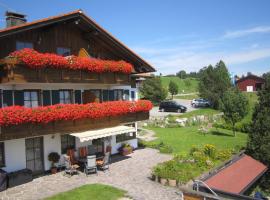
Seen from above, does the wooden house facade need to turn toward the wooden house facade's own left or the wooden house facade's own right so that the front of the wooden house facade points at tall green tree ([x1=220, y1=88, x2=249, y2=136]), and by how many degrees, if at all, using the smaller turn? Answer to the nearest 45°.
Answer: approximately 90° to the wooden house facade's own left

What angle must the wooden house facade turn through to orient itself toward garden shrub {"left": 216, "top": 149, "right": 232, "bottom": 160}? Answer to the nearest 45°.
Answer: approximately 45° to its left

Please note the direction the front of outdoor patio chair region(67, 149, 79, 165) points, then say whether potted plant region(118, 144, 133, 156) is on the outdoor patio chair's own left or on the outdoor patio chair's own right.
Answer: on the outdoor patio chair's own left

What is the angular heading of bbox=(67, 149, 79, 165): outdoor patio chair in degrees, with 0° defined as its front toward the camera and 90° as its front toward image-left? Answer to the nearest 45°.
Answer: approximately 315°

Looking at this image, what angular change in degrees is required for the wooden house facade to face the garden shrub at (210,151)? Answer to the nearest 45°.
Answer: approximately 45° to its left

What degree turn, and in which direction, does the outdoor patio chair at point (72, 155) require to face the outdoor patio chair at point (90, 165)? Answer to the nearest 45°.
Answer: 0° — it already faces it
